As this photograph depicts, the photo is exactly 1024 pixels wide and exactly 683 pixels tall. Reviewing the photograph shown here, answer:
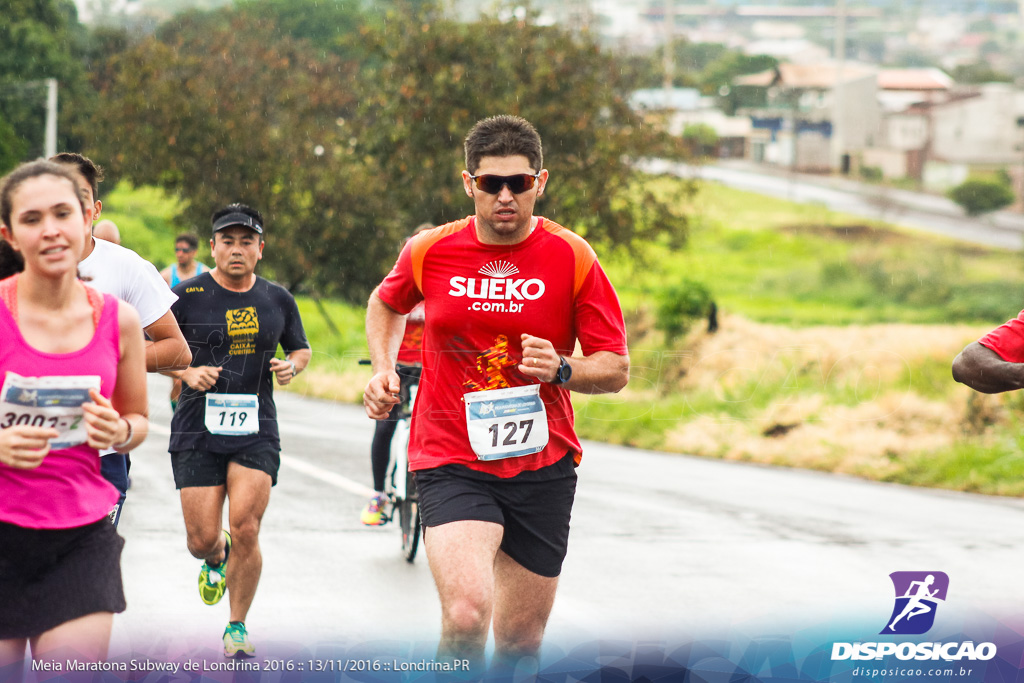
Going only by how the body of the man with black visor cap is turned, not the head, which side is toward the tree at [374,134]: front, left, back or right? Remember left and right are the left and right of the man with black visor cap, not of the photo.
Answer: back

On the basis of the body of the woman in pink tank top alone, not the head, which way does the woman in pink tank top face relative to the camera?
toward the camera

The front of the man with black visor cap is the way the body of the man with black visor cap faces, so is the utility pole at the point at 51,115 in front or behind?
behind

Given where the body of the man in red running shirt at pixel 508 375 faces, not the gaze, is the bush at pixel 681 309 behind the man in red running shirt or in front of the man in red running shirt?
behind

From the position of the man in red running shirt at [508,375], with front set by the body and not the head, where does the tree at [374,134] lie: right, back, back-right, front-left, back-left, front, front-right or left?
back

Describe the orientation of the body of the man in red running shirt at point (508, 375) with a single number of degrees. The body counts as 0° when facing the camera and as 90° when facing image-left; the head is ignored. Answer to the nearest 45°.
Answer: approximately 0°

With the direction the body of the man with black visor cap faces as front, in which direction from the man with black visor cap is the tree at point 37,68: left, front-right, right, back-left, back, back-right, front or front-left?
back

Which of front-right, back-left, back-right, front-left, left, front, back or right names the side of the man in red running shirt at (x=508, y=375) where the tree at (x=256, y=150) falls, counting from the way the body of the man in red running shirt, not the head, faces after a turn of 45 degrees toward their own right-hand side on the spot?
back-right

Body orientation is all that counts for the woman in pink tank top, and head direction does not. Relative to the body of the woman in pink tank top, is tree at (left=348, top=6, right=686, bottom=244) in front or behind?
behind

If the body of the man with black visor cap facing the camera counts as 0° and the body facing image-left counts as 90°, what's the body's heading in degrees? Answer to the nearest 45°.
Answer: approximately 0°
